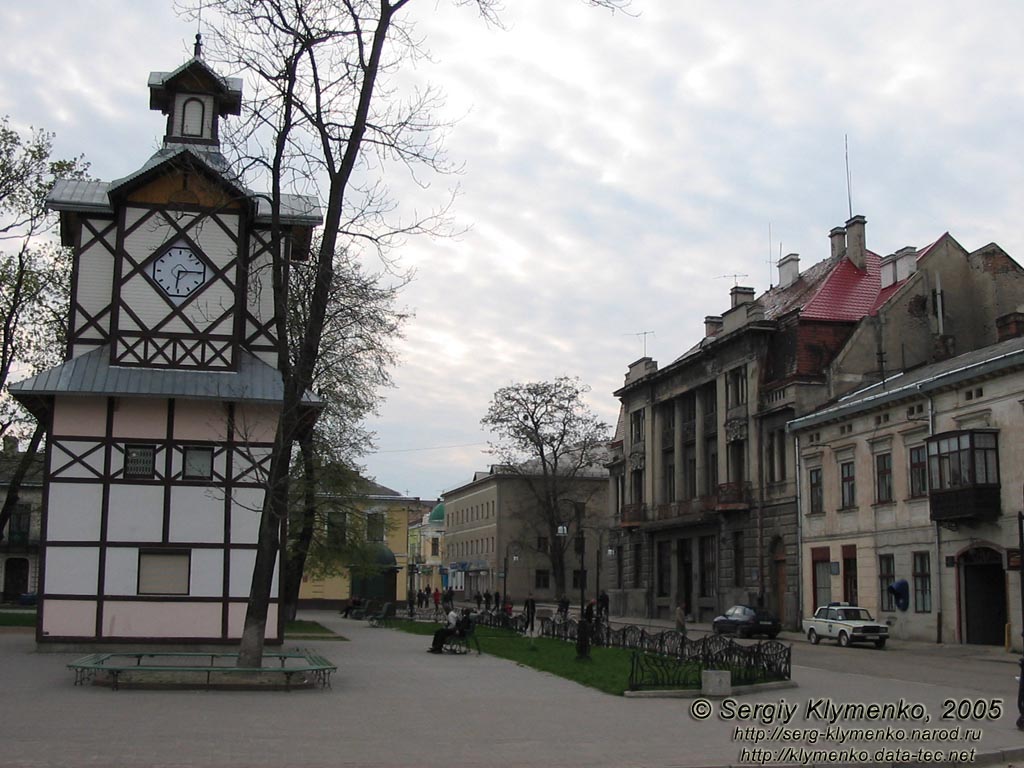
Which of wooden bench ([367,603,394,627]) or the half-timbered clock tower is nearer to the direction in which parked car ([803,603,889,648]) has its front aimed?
the half-timbered clock tower

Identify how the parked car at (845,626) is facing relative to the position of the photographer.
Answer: facing the viewer and to the right of the viewer

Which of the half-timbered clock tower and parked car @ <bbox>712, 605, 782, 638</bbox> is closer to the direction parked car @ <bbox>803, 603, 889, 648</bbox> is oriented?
the half-timbered clock tower

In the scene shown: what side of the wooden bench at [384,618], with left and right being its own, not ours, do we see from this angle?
left

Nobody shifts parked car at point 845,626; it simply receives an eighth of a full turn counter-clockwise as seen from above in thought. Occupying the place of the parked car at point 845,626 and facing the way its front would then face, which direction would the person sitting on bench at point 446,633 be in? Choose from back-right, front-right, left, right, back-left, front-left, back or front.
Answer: back-right

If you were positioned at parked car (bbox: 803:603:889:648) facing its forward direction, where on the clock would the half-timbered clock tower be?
The half-timbered clock tower is roughly at 3 o'clock from the parked car.

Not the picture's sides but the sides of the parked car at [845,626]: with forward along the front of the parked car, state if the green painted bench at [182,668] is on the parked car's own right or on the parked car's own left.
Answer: on the parked car's own right
